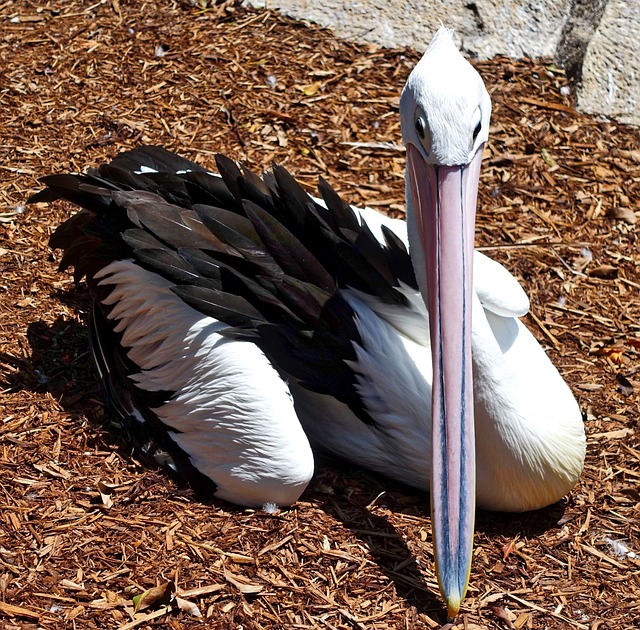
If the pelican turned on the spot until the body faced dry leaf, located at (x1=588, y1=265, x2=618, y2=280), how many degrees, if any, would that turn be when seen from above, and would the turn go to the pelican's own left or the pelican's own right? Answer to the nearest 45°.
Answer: approximately 90° to the pelican's own left

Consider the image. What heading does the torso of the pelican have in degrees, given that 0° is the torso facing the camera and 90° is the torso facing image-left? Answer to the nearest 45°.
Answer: approximately 315°

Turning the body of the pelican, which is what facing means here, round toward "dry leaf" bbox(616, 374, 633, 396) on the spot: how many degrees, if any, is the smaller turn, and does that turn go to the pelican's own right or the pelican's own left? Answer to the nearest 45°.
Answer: approximately 90° to the pelican's own left

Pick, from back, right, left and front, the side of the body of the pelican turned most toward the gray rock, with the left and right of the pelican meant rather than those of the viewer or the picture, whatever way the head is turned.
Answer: left

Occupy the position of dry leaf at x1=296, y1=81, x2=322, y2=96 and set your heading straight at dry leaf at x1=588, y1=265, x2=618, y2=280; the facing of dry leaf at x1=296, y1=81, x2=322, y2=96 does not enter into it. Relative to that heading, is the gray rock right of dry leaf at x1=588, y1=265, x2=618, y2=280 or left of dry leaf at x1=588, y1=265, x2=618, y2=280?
left

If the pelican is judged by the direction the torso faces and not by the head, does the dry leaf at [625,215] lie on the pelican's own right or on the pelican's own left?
on the pelican's own left

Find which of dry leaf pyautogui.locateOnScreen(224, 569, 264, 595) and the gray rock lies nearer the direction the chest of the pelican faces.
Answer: the dry leaf

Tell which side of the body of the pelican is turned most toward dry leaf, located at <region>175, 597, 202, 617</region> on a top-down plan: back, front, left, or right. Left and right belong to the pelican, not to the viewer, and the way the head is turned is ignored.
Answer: right

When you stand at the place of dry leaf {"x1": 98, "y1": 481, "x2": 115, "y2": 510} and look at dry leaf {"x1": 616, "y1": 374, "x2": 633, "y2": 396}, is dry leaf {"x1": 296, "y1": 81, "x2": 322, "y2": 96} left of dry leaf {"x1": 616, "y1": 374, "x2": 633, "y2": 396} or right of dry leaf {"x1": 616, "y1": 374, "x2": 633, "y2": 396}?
left

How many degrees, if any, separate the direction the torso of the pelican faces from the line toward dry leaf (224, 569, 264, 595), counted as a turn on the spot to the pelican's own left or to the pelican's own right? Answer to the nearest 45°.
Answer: approximately 45° to the pelican's own right
